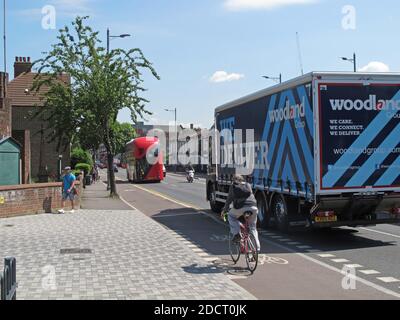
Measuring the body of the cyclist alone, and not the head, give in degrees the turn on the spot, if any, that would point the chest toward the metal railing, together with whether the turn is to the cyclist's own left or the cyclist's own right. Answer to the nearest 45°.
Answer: approximately 90° to the cyclist's own left

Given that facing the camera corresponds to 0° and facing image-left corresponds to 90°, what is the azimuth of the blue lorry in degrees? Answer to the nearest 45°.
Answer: approximately 135°

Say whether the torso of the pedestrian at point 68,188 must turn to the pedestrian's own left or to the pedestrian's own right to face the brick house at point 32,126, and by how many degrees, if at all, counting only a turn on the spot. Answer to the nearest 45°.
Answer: approximately 135° to the pedestrian's own right

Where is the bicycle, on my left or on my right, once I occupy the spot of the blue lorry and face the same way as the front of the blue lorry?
on my left

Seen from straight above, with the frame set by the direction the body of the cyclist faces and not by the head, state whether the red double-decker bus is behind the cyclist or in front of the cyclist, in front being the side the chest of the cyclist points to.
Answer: in front

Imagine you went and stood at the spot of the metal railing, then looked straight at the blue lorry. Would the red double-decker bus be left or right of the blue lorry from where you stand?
left

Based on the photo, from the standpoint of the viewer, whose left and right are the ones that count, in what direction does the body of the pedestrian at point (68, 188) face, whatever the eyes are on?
facing the viewer and to the left of the viewer

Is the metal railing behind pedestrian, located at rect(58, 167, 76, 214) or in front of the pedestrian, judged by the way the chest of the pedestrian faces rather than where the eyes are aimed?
in front

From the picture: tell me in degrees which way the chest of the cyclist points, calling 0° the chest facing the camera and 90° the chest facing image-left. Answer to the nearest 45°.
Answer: approximately 135°

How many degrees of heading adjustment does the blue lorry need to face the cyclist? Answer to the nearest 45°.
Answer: approximately 90° to its left

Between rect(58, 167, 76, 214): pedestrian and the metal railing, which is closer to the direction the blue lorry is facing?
the pedestrian

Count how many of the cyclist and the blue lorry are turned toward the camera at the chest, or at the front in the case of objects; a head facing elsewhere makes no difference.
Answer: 0
